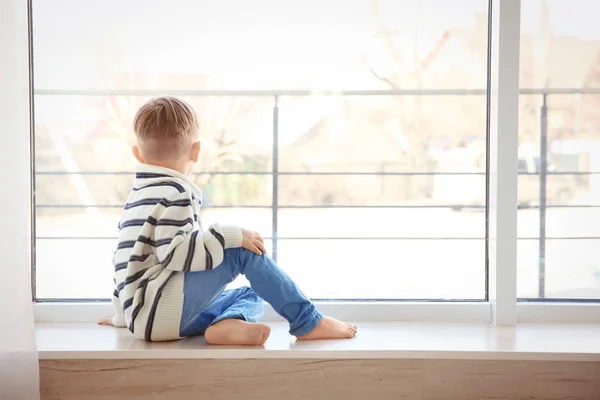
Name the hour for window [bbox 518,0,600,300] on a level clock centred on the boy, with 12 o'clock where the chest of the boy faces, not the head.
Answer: The window is roughly at 1 o'clock from the boy.

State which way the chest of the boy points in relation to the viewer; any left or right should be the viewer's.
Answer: facing away from the viewer and to the right of the viewer

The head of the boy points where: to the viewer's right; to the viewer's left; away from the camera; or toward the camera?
away from the camera
